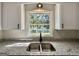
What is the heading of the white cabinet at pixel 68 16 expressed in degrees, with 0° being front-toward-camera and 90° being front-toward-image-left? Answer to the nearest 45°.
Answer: approximately 0°
